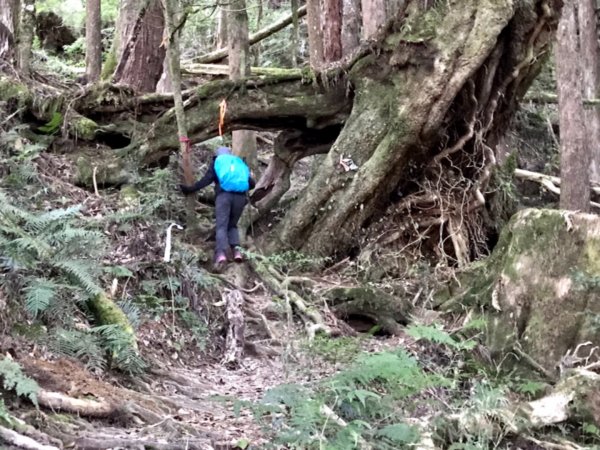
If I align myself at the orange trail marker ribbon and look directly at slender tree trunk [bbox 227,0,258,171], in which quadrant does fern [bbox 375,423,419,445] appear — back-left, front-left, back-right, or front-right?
back-right

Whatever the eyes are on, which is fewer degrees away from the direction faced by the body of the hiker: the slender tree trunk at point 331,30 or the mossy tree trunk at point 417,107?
the slender tree trunk

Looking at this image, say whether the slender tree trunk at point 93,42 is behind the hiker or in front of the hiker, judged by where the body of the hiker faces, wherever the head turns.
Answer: in front

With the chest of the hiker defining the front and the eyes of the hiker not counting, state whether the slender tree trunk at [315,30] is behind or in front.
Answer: in front

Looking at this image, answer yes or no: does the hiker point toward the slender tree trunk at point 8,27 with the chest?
no

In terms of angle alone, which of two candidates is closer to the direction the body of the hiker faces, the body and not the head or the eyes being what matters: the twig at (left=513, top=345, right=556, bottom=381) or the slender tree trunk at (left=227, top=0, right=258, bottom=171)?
the slender tree trunk

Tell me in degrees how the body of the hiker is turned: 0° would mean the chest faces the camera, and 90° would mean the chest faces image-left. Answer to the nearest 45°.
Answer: approximately 180°

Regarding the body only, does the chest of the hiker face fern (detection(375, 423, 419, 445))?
no

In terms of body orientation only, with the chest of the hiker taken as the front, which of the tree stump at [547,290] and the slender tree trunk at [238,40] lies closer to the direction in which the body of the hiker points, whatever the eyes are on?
the slender tree trunk

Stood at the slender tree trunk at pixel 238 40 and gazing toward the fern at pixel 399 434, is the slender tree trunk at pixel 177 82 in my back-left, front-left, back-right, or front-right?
front-right

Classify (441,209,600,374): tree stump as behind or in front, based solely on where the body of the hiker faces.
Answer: behind

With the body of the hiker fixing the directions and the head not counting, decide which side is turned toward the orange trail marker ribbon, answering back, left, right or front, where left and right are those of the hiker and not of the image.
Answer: front
